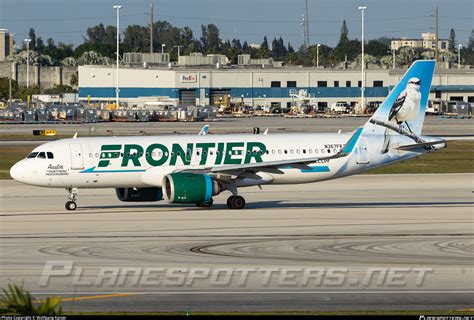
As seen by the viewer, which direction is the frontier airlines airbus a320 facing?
to the viewer's left
